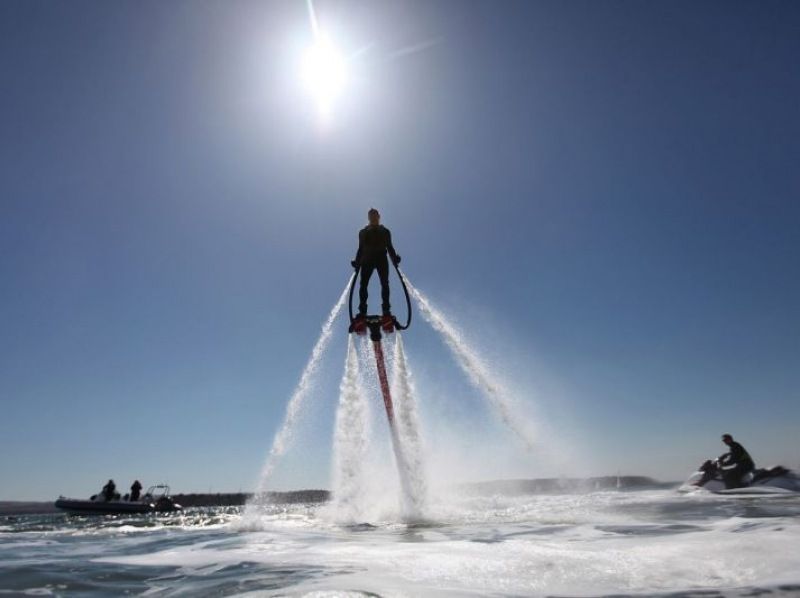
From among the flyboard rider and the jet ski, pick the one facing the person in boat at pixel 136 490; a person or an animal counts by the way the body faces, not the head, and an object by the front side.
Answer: the jet ski

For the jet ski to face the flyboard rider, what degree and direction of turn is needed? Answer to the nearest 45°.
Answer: approximately 45° to its left

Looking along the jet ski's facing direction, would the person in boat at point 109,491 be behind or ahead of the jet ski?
ahead

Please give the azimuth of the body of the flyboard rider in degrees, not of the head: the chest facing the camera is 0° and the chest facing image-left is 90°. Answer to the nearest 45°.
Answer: approximately 0°

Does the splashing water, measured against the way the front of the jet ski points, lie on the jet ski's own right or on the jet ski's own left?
on the jet ski's own left

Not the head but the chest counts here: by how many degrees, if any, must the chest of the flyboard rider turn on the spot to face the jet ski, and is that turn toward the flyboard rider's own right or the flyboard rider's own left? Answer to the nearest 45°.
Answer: approximately 135° to the flyboard rider's own left

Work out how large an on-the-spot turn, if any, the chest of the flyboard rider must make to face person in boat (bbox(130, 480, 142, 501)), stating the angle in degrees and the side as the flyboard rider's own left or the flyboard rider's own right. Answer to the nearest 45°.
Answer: approximately 135° to the flyboard rider's own right

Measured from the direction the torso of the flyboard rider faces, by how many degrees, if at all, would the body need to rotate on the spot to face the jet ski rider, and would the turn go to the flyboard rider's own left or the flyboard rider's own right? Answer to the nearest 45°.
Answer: approximately 135° to the flyboard rider's own left

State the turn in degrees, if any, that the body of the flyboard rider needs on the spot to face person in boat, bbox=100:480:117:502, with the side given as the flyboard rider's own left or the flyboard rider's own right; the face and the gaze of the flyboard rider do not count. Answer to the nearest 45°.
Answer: approximately 135° to the flyboard rider's own right

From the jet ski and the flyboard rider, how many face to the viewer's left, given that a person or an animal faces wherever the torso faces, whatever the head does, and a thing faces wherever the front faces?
1

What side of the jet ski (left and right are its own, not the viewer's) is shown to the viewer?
left
